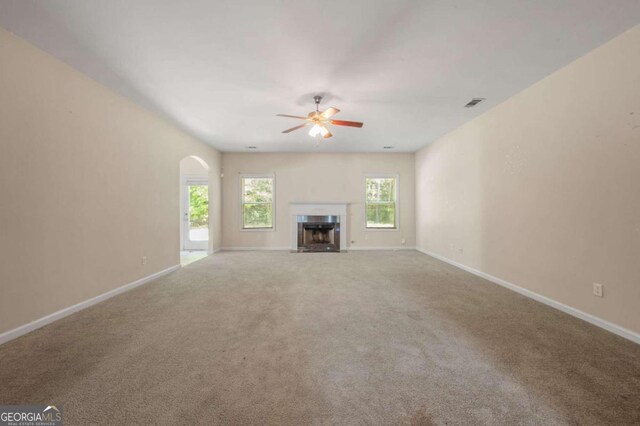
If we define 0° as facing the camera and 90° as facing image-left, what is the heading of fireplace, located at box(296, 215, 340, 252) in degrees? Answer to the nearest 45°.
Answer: approximately 0°

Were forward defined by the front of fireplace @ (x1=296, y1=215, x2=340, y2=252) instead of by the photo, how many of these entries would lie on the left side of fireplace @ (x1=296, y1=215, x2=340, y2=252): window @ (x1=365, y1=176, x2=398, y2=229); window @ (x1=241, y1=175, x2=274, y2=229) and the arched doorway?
1

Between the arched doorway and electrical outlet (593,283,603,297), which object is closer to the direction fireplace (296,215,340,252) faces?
the electrical outlet

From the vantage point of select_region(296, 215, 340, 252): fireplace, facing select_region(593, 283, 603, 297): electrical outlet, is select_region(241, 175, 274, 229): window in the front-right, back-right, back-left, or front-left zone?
back-right

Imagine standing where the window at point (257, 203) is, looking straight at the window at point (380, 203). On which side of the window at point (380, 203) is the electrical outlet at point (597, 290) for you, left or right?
right

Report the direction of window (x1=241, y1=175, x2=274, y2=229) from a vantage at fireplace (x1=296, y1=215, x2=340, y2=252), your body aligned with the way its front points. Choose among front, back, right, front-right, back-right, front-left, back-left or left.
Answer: right

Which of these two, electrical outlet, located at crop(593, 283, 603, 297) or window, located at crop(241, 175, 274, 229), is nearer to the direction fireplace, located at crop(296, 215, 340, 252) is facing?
the electrical outlet

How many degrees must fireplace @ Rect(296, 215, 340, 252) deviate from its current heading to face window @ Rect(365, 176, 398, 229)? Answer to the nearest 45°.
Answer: approximately 90° to its left

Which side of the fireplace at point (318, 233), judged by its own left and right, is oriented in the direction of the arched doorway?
right

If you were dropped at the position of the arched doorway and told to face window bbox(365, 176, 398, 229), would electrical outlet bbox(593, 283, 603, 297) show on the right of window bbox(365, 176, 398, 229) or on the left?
right

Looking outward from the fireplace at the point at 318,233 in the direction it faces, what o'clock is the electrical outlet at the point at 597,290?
The electrical outlet is roughly at 11 o'clock from the fireplace.
